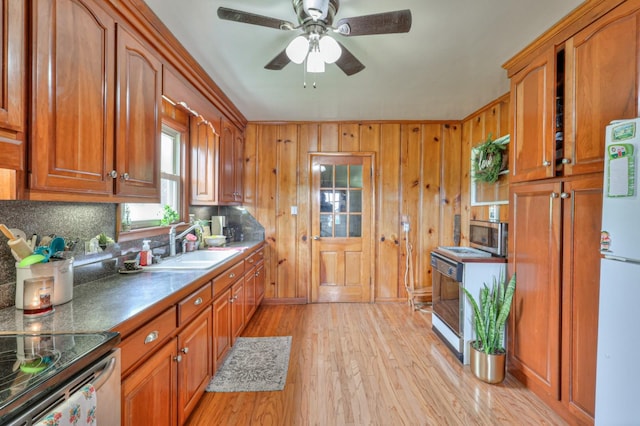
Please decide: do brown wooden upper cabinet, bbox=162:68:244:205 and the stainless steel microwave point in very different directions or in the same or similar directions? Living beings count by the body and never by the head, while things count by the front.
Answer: very different directions

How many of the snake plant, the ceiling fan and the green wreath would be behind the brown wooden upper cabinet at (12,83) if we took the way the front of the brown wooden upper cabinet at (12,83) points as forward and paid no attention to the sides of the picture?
0

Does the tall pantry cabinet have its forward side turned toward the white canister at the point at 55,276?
yes

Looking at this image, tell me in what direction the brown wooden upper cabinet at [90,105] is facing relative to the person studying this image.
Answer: facing the viewer and to the right of the viewer

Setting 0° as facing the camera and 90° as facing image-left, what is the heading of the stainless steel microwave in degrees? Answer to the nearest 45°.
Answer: approximately 45°

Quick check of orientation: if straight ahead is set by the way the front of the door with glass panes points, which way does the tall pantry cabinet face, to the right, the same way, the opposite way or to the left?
to the right

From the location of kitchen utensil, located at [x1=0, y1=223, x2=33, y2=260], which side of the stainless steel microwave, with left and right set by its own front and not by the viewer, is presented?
front

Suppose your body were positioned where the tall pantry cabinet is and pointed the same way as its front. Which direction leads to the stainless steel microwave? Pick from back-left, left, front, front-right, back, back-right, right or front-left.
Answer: right

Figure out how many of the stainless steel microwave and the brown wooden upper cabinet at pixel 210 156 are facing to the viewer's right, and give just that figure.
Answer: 1

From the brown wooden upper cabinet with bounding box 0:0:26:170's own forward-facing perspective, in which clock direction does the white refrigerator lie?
The white refrigerator is roughly at 12 o'clock from the brown wooden upper cabinet.

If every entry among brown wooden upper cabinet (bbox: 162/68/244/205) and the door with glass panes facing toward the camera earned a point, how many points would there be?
1

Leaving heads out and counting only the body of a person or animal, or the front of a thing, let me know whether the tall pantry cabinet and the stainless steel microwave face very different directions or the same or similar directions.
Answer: same or similar directions

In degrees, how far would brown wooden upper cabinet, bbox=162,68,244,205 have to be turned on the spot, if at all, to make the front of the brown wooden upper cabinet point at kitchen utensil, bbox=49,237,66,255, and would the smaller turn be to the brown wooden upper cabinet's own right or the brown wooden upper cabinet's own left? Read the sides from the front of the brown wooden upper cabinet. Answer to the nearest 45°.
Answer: approximately 135° to the brown wooden upper cabinet's own right

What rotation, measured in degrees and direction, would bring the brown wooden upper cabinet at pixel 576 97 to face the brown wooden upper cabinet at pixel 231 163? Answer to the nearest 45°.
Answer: approximately 45° to its right

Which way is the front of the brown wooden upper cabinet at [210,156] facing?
to the viewer's right
